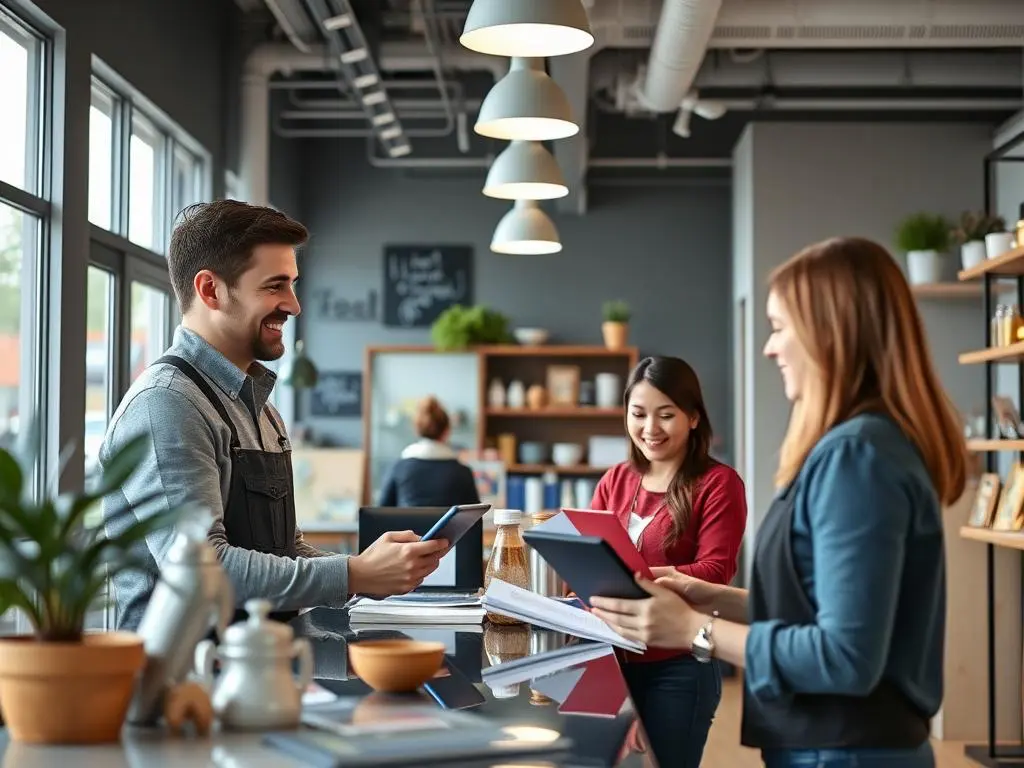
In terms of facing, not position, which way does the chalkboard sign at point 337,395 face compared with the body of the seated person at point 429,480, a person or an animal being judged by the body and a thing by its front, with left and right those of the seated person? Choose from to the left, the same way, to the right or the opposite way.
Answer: the opposite way

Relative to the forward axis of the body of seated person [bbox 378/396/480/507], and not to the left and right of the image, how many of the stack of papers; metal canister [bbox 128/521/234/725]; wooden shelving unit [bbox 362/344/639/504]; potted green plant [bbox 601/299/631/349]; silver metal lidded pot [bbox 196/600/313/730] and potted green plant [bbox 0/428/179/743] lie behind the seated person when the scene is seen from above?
4

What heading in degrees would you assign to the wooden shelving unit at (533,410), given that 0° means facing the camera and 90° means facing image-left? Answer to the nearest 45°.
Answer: approximately 0°

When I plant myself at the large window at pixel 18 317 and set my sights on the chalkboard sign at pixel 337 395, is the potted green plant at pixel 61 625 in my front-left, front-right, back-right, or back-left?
back-right

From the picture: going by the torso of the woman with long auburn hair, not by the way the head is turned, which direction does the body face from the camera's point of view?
to the viewer's left

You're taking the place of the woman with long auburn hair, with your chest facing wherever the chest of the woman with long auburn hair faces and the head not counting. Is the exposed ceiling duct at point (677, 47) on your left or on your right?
on your right

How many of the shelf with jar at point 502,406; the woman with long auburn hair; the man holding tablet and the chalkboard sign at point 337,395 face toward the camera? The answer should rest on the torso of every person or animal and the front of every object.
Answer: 2

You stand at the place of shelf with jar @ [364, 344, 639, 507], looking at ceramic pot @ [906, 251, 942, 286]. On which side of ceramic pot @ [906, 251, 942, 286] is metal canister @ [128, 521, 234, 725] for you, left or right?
right

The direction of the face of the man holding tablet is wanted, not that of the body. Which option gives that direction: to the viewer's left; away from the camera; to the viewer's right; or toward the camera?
to the viewer's right

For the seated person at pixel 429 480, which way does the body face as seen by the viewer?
away from the camera

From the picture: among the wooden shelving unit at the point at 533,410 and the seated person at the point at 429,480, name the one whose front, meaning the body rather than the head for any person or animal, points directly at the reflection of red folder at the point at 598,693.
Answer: the wooden shelving unit

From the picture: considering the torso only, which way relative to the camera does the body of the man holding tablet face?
to the viewer's right
